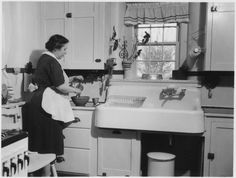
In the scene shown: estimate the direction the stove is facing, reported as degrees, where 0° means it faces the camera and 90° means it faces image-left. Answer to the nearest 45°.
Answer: approximately 315°

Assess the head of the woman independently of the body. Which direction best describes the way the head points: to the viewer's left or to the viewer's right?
to the viewer's right

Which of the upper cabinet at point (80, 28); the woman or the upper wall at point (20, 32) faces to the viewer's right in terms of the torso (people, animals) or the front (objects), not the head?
the woman

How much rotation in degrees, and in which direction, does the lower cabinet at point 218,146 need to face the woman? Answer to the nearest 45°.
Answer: approximately 90° to its right

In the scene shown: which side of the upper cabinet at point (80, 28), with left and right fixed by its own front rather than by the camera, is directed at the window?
left

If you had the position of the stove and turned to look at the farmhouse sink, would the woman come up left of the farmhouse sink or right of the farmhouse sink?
left

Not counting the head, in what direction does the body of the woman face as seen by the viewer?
to the viewer's right

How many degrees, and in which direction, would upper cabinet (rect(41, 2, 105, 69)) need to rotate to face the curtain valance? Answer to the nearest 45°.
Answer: approximately 90° to its left
